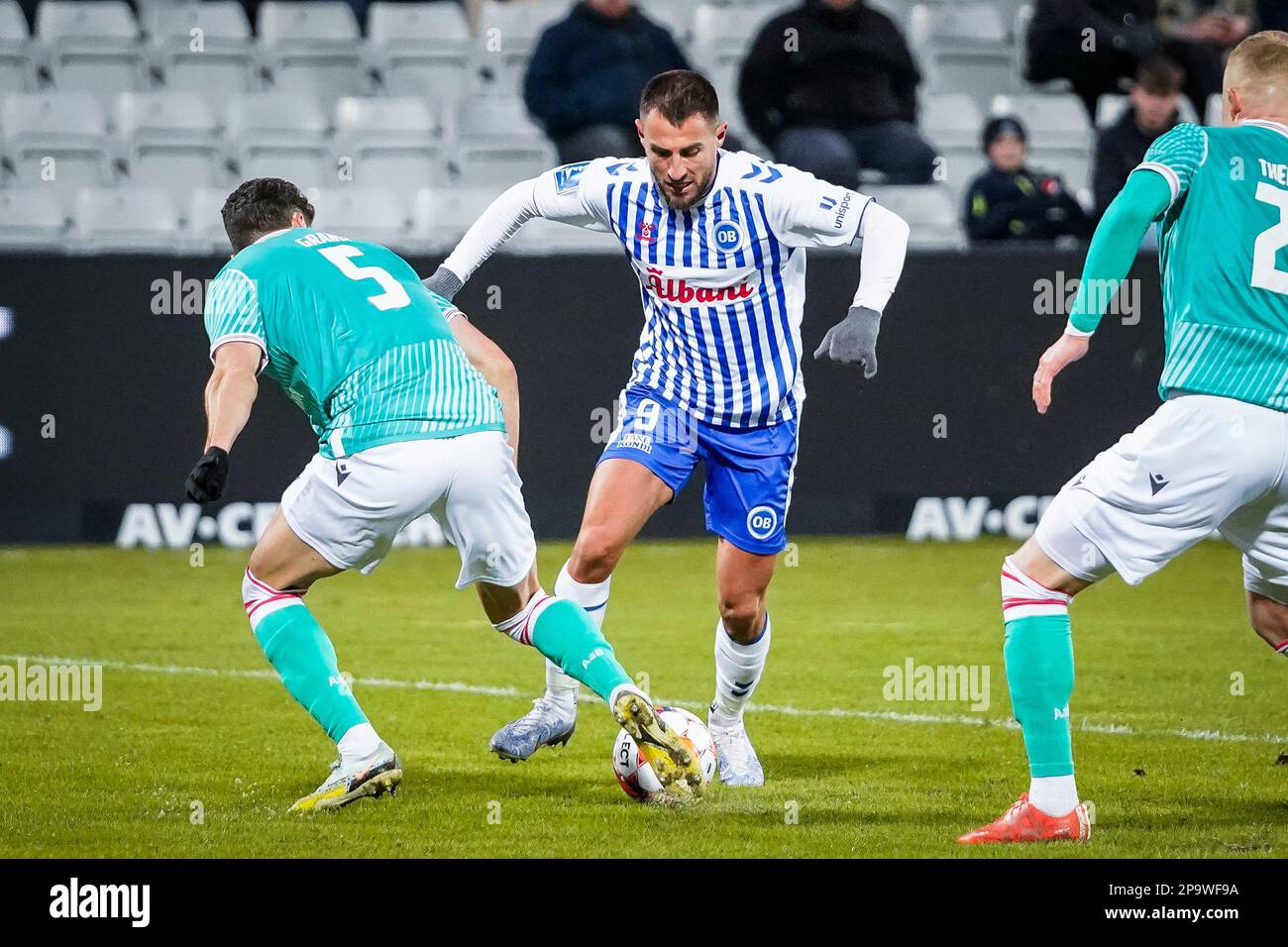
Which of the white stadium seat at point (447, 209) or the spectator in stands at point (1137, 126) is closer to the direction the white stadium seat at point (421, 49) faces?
the white stadium seat

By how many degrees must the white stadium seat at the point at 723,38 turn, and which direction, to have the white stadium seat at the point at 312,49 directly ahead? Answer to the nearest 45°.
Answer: approximately 90° to its right

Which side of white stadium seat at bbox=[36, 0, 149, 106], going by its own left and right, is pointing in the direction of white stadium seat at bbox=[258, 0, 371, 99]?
left

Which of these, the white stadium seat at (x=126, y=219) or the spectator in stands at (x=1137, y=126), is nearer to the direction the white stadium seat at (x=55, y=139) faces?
the white stadium seat

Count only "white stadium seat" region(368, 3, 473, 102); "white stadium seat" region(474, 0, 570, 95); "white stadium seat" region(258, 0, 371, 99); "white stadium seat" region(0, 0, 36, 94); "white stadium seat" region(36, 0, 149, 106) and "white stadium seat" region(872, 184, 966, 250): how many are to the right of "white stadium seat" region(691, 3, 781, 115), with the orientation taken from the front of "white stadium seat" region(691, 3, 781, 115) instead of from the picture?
5

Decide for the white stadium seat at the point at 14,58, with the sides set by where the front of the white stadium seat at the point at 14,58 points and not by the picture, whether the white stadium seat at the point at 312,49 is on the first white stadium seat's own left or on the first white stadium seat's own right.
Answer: on the first white stadium seat's own left

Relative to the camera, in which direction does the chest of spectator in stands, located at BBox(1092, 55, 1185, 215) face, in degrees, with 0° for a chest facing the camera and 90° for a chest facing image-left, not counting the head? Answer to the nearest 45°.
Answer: approximately 0°
